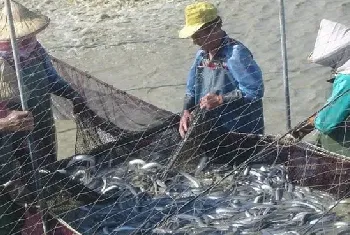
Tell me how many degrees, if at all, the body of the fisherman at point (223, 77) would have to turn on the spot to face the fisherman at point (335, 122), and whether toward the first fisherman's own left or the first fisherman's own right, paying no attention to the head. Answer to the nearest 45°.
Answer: approximately 90° to the first fisherman's own left

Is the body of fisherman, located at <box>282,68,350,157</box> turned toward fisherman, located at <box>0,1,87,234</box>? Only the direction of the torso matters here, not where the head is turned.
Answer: yes

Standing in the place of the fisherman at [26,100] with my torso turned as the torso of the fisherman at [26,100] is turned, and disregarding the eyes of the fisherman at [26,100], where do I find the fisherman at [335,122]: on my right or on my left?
on my left

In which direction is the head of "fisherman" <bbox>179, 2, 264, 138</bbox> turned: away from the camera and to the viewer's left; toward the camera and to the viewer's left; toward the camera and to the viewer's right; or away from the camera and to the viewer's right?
toward the camera and to the viewer's left

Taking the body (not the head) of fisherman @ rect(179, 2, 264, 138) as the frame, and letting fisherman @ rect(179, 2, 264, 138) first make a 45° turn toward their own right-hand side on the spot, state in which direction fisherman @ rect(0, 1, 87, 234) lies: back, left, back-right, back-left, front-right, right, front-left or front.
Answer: front

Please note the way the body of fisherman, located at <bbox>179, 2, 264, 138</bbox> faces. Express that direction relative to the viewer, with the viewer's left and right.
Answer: facing the viewer and to the left of the viewer

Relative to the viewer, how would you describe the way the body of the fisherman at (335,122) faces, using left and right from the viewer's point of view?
facing to the left of the viewer
